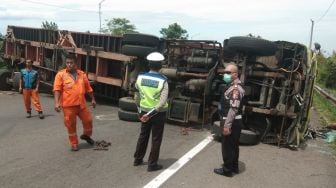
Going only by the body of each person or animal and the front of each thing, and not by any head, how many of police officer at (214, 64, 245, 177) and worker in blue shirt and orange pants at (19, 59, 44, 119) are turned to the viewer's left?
1

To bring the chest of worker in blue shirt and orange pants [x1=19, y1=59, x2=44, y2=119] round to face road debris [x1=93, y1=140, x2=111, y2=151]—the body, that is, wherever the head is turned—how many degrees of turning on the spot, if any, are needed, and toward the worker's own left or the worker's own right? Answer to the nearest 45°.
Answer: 0° — they already face it

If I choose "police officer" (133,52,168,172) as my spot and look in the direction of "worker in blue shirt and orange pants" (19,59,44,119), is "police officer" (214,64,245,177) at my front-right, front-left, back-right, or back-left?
back-right

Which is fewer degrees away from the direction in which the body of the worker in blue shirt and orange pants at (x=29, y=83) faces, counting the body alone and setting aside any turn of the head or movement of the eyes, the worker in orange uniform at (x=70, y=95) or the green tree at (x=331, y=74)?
the worker in orange uniform

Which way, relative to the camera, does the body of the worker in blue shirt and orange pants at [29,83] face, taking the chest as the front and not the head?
toward the camera

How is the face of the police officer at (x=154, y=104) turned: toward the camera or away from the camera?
away from the camera

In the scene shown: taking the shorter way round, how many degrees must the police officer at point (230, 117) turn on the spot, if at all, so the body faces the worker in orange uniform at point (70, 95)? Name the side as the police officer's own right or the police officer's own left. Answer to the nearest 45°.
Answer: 0° — they already face them

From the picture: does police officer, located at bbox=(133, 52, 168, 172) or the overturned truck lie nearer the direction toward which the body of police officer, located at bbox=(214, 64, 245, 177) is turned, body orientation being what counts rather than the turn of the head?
the police officer

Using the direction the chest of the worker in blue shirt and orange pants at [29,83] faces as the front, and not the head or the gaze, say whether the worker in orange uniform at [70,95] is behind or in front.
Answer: in front

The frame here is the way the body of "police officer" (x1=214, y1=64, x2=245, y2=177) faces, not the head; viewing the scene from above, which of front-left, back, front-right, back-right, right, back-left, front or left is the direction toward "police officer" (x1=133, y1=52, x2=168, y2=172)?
front

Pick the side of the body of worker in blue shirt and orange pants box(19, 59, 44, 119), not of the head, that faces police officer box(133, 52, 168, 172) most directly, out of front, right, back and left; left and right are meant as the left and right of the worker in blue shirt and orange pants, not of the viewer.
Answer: front

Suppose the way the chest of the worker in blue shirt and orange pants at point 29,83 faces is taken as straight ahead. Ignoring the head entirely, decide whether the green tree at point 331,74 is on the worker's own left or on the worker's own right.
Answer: on the worker's own left

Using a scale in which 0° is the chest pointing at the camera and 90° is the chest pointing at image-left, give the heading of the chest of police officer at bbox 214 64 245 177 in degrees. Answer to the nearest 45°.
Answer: approximately 90°
